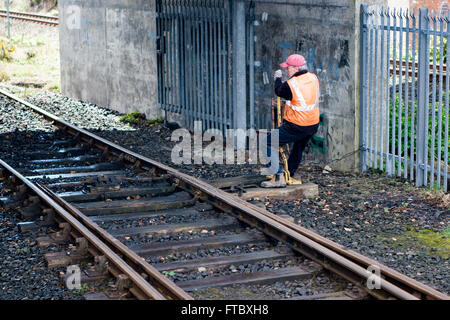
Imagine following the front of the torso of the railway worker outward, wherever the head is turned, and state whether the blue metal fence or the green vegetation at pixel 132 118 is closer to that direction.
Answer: the green vegetation

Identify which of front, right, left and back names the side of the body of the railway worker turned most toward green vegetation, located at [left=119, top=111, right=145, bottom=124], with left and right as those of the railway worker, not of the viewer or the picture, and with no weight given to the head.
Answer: front

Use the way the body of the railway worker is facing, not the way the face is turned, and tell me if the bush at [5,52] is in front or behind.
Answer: in front

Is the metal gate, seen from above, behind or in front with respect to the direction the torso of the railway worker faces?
in front

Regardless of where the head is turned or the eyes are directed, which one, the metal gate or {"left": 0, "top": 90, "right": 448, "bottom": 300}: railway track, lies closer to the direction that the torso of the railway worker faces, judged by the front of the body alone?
the metal gate

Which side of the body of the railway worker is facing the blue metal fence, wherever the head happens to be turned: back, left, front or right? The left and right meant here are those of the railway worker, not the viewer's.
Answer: right

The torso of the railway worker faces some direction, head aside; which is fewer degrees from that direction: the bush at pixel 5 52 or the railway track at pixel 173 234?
the bush

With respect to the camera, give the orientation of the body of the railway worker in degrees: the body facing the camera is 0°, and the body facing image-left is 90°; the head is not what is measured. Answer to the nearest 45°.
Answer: approximately 135°
